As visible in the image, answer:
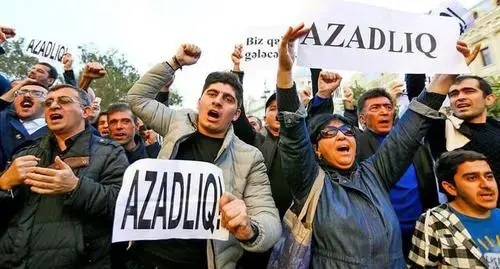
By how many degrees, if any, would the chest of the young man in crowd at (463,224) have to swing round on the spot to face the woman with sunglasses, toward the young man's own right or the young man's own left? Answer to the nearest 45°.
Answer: approximately 90° to the young man's own right

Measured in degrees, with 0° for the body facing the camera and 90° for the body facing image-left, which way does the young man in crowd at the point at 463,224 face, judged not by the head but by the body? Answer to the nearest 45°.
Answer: approximately 315°

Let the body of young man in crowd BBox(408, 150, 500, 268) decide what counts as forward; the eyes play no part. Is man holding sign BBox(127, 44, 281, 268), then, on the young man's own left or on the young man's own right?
on the young man's own right

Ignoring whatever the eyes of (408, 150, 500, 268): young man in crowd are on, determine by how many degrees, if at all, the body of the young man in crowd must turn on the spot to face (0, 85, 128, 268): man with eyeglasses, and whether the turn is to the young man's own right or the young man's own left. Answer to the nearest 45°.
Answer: approximately 90° to the young man's own right

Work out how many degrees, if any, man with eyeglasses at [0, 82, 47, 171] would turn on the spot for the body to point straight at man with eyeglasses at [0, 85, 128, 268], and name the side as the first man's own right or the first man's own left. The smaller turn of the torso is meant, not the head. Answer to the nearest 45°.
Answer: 0° — they already face them

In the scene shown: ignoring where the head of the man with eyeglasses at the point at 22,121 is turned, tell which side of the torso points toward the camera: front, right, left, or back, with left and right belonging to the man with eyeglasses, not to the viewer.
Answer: front

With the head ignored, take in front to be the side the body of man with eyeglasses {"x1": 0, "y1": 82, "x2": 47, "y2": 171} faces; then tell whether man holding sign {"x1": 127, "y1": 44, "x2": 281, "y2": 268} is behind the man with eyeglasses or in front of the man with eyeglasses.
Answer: in front

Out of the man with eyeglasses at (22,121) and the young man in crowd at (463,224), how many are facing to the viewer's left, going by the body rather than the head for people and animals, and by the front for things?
0
